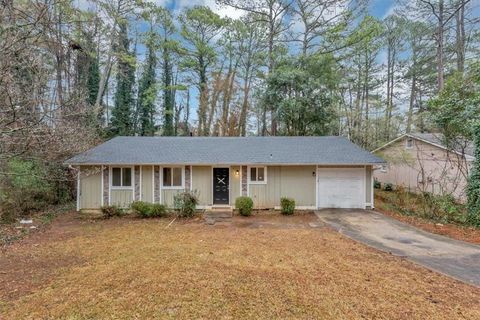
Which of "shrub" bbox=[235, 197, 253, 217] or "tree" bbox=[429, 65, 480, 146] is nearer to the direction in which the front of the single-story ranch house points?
the shrub

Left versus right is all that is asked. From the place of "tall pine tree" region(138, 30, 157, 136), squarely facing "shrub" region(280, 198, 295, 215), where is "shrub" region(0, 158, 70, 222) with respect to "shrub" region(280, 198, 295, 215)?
right

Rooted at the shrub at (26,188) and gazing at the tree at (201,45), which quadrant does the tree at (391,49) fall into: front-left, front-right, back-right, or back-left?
front-right

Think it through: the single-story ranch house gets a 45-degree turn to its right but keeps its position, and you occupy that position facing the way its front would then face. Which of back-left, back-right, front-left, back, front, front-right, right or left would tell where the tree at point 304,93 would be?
back

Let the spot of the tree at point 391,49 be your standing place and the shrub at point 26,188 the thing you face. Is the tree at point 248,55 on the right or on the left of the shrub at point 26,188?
right

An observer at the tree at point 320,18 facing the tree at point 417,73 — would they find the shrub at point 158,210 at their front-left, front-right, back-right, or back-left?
back-right

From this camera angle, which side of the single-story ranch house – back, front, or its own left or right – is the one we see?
front

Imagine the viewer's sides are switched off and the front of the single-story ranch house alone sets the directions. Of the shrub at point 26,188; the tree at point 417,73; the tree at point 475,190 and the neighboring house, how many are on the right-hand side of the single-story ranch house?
1

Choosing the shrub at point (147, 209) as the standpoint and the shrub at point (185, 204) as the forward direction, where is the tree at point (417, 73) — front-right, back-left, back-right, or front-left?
front-left

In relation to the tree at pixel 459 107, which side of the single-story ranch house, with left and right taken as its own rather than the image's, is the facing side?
left

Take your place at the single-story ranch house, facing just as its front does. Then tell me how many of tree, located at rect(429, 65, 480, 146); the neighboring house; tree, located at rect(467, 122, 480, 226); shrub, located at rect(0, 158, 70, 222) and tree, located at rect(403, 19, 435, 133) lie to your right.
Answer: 1

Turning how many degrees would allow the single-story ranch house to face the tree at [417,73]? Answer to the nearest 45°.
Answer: approximately 135° to its left
